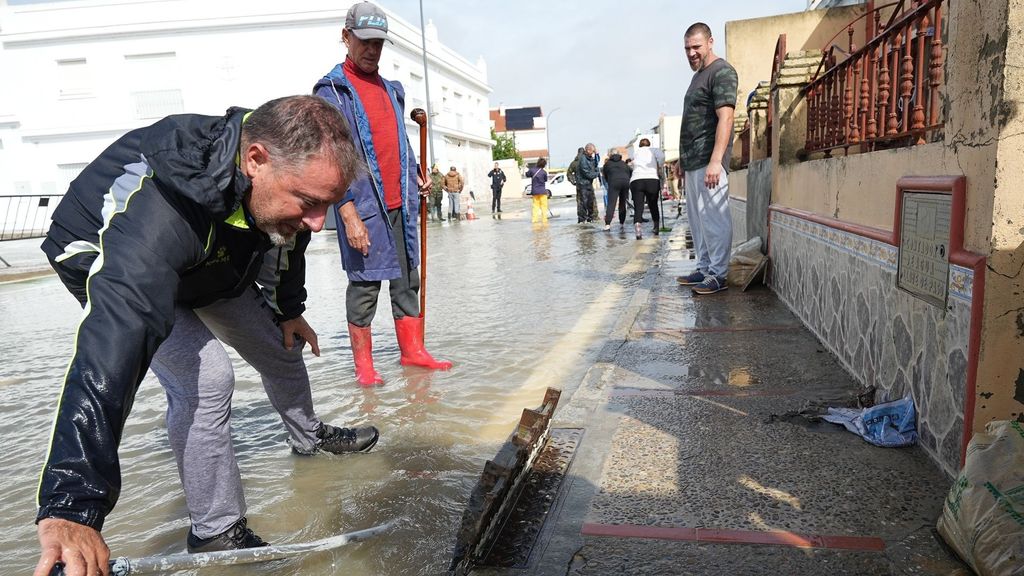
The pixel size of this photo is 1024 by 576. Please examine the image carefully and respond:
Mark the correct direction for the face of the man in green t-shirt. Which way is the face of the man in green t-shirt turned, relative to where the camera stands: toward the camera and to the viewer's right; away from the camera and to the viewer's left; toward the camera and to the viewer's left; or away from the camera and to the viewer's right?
toward the camera and to the viewer's left

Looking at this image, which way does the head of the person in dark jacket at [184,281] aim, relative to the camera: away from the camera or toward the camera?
toward the camera

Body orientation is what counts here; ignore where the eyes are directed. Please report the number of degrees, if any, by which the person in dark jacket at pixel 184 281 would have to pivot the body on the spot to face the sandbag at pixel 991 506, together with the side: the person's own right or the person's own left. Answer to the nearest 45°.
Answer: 0° — they already face it

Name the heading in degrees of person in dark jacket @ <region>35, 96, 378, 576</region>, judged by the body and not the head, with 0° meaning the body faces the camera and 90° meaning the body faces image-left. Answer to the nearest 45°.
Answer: approximately 315°

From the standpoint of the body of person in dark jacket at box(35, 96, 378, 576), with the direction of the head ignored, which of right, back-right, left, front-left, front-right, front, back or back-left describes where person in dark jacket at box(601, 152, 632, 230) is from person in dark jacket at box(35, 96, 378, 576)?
left

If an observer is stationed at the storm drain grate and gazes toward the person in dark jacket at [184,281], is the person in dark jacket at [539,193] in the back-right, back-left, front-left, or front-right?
back-right

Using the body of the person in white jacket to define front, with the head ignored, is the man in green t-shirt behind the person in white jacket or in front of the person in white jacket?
behind

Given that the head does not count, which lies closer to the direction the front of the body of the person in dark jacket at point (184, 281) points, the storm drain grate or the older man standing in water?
the storm drain grate

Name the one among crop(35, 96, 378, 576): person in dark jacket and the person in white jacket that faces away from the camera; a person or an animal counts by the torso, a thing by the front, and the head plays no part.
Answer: the person in white jacket

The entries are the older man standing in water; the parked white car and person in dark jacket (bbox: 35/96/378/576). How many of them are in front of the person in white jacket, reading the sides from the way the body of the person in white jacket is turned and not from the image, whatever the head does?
1

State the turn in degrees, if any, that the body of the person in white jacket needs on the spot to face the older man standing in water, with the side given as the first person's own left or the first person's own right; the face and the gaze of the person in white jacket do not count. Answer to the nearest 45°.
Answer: approximately 180°

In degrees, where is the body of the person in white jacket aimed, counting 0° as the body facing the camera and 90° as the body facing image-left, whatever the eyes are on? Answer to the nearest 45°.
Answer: approximately 180°

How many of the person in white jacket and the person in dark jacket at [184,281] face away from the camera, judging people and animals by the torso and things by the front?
1

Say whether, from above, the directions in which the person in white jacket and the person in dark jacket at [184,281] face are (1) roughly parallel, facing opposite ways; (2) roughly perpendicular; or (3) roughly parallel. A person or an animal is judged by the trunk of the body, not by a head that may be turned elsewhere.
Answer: roughly perpendicular

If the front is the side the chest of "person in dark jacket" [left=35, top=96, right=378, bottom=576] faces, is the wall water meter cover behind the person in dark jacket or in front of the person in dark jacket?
in front

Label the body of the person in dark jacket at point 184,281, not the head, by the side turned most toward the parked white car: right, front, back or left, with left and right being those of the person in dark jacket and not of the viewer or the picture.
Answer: left
